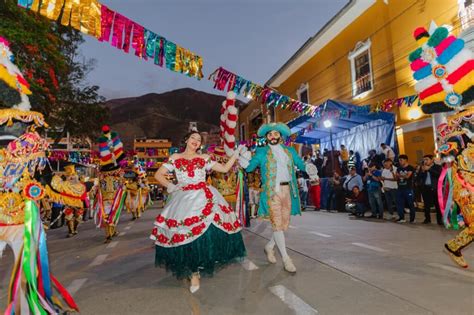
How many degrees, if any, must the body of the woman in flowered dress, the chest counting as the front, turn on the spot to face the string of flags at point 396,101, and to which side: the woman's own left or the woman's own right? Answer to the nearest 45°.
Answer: approximately 135° to the woman's own left

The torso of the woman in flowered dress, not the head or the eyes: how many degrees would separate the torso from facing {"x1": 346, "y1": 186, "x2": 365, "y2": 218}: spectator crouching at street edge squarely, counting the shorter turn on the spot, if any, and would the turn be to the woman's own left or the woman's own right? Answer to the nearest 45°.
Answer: approximately 135° to the woman's own left

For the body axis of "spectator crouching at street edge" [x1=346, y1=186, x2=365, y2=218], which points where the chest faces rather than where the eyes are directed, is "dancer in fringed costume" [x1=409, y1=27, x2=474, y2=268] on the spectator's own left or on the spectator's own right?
on the spectator's own left

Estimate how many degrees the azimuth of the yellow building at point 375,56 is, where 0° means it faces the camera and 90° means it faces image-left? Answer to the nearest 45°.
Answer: approximately 45°
